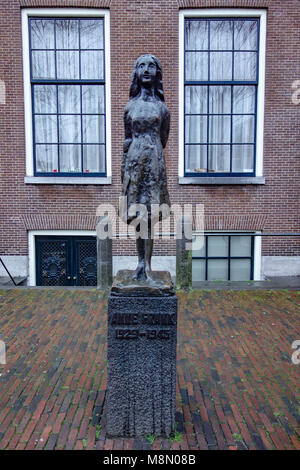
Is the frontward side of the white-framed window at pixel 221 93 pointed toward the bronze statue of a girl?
yes

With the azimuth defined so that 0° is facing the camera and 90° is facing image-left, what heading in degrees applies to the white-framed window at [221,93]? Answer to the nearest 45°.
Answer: approximately 0°

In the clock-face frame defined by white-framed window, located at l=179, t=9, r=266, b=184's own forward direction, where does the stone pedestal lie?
The stone pedestal is roughly at 12 o'clock from the white-framed window.

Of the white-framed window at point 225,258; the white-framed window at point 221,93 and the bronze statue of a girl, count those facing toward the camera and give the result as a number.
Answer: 3

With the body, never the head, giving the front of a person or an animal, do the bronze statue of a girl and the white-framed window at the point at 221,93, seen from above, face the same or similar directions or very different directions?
same or similar directions

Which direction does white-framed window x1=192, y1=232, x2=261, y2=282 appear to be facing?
toward the camera

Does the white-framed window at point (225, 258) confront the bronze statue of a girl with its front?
yes

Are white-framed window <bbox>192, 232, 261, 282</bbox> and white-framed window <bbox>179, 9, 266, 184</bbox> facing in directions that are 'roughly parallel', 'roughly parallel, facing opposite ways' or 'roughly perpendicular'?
roughly parallel

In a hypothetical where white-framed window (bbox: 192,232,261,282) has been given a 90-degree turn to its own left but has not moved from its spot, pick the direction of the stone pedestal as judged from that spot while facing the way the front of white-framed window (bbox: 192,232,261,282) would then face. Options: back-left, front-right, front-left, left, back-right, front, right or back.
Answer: right
